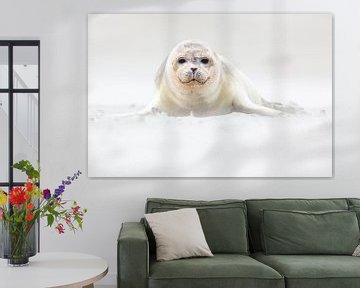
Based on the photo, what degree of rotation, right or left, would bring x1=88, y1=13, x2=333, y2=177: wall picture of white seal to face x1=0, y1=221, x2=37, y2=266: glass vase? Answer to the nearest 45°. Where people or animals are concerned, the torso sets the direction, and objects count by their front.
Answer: approximately 45° to its right

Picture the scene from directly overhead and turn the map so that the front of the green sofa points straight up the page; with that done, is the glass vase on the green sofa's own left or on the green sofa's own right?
on the green sofa's own right

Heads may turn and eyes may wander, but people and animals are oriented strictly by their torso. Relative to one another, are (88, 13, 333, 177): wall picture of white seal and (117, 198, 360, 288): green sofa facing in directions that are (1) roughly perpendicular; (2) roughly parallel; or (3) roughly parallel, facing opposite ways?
roughly parallel

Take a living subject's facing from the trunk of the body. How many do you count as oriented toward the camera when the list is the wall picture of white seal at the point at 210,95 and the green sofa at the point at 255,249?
2

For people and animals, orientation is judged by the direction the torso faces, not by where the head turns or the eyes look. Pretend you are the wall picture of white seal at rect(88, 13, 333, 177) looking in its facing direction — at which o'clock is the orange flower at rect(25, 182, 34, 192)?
The orange flower is roughly at 1 o'clock from the wall picture of white seal.

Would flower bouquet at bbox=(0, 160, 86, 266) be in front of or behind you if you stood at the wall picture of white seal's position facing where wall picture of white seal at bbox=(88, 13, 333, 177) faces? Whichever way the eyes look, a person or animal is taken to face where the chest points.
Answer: in front

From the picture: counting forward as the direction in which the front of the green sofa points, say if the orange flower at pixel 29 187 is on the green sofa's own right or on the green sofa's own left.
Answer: on the green sofa's own right

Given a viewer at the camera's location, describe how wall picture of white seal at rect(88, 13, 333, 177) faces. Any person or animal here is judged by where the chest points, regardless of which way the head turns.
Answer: facing the viewer

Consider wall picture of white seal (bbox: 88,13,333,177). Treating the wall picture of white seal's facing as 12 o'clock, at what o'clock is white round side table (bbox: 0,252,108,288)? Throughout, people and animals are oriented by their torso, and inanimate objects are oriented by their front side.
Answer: The white round side table is roughly at 1 o'clock from the wall picture of white seal.

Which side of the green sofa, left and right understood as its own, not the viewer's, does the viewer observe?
front

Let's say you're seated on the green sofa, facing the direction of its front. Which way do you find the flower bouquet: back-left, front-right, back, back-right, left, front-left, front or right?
front-right
